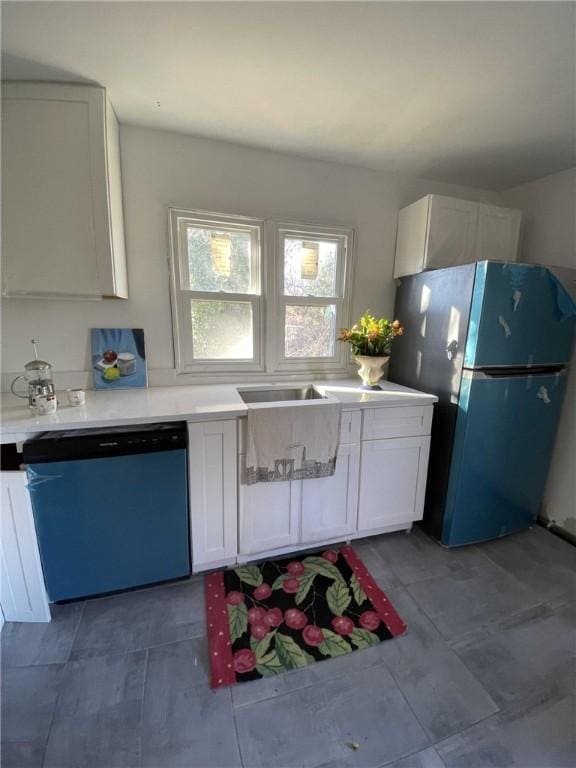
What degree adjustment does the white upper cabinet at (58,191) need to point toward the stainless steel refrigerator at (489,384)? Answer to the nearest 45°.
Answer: approximately 45° to its left

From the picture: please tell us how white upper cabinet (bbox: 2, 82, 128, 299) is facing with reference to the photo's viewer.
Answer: facing the viewer

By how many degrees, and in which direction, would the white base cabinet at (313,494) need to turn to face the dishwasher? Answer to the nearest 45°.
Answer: approximately 90° to its right

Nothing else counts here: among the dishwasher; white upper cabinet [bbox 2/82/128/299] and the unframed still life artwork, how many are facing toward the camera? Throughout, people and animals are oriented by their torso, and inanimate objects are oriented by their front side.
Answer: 3

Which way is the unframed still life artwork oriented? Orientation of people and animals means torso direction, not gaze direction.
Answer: toward the camera

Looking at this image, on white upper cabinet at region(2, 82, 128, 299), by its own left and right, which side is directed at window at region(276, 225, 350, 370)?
left

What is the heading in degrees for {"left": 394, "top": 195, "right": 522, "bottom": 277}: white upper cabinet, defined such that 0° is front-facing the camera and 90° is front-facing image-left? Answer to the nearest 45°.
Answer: approximately 315°

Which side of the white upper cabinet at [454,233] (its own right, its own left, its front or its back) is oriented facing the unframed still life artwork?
right

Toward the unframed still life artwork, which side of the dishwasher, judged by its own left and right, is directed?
back

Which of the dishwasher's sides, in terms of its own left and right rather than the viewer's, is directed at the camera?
front
